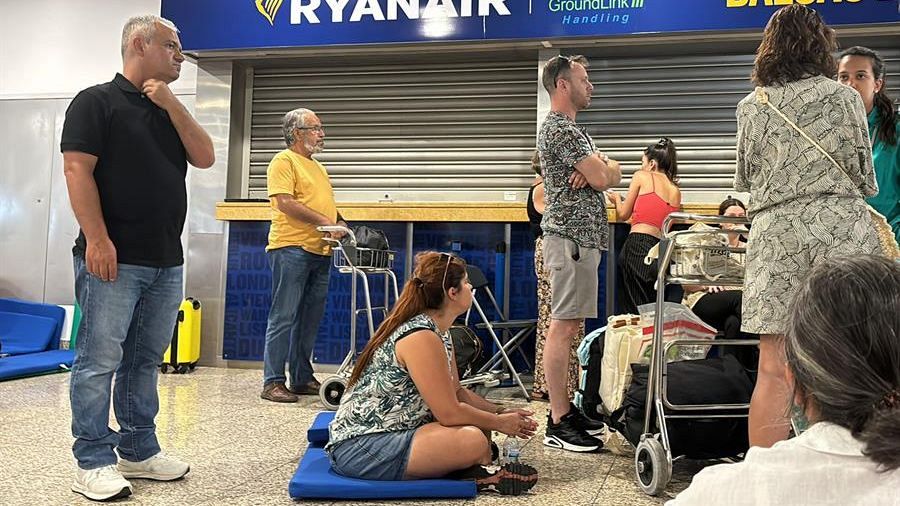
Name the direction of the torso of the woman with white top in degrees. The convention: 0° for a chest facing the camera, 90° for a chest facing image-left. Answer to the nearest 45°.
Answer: approximately 135°

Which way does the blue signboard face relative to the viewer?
toward the camera

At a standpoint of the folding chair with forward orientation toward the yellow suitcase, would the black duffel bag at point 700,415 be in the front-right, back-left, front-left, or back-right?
back-left

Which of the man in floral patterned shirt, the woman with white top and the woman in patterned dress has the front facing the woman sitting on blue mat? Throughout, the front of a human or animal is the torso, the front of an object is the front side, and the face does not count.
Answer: the woman with white top

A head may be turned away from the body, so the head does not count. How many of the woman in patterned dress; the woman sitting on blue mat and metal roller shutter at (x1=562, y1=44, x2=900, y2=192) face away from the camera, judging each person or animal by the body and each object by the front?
1

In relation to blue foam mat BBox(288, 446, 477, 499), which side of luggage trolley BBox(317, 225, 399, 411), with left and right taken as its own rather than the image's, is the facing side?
right

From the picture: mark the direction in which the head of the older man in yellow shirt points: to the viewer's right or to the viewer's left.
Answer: to the viewer's right

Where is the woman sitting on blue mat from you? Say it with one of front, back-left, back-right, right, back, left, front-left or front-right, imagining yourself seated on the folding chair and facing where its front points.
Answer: right

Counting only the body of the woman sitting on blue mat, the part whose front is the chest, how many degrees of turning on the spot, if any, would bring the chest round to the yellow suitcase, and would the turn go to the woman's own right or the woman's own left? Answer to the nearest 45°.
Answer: approximately 135° to the woman's own left

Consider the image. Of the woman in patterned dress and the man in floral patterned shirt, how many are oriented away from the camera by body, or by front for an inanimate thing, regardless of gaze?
1
